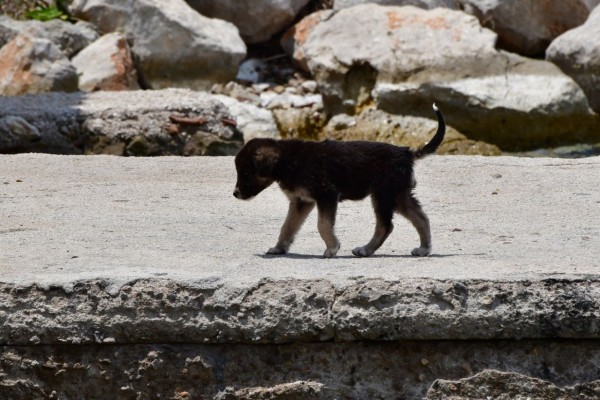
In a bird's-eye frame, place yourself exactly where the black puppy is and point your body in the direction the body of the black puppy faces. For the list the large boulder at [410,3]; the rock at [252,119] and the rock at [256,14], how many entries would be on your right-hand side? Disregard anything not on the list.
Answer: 3

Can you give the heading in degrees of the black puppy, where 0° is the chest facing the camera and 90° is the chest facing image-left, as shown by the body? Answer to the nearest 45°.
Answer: approximately 90°

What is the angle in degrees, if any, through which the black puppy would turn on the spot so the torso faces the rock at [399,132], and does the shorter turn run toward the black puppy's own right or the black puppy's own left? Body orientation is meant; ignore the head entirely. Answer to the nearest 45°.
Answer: approximately 90° to the black puppy's own right

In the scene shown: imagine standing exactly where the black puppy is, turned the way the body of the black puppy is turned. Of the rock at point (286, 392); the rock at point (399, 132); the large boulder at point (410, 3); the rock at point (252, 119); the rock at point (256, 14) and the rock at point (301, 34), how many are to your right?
5

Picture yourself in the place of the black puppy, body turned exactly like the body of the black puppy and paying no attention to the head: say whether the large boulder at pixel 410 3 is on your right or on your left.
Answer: on your right
